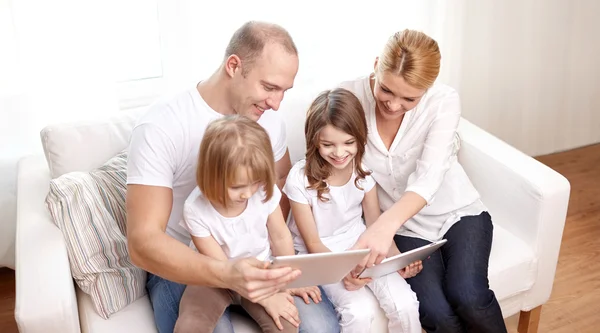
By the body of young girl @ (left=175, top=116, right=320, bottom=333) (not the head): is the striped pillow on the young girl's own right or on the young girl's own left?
on the young girl's own right

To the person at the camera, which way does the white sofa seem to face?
facing the viewer

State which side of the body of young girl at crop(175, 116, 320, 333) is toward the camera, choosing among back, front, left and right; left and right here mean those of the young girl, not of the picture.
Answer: front

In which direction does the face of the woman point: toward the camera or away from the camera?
toward the camera

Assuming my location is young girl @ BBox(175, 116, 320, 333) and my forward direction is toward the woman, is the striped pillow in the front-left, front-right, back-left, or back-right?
back-left
